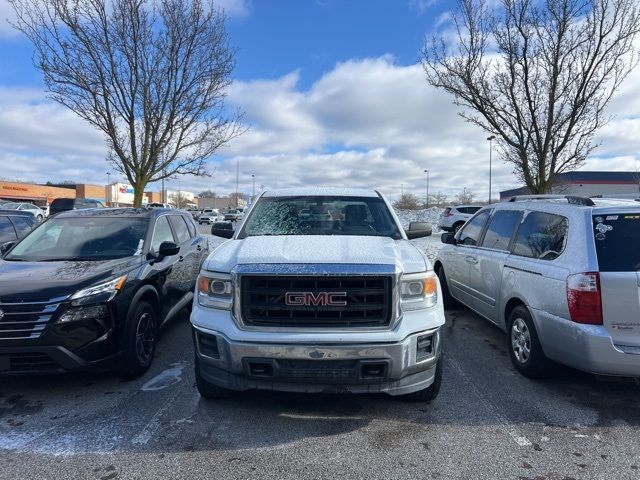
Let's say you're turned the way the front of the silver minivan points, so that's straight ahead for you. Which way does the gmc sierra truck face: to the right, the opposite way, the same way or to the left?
the opposite way

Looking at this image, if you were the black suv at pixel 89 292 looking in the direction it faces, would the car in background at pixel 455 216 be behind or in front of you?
behind

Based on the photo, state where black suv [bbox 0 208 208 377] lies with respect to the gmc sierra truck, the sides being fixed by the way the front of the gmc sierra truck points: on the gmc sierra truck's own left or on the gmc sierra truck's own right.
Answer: on the gmc sierra truck's own right

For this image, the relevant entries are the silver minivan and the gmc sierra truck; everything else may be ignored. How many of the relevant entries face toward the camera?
1

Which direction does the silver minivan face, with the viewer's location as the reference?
facing away from the viewer and to the left of the viewer

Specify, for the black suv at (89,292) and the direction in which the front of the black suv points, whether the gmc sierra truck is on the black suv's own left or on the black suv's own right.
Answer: on the black suv's own left

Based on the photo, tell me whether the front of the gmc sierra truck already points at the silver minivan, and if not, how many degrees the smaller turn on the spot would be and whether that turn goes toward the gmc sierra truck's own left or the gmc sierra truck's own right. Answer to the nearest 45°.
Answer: approximately 90° to the gmc sierra truck's own left

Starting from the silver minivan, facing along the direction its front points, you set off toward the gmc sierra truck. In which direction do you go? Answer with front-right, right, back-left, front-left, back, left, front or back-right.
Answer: left

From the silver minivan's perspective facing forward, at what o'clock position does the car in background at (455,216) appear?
The car in background is roughly at 1 o'clock from the silver minivan.

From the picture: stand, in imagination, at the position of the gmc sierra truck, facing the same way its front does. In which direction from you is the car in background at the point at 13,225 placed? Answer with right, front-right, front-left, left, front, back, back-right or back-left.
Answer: back-right

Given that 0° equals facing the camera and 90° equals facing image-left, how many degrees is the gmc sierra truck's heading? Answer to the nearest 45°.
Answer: approximately 0°

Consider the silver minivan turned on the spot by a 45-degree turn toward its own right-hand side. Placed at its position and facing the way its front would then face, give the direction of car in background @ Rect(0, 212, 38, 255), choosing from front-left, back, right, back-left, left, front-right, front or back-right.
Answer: left
